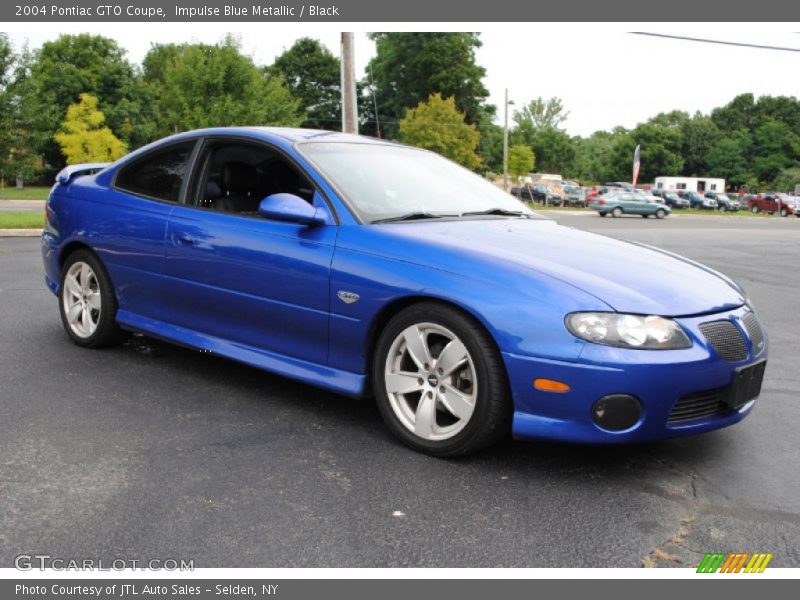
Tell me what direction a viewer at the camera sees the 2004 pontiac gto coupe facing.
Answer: facing the viewer and to the right of the viewer

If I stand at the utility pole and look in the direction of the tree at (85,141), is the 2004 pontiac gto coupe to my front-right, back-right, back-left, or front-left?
back-left

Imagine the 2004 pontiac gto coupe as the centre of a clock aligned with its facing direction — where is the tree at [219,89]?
The tree is roughly at 7 o'clock from the 2004 pontiac gto coupe.

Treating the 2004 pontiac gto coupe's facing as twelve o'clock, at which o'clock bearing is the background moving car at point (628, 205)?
The background moving car is roughly at 8 o'clock from the 2004 pontiac gto coupe.

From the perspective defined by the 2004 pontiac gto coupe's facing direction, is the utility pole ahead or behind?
behind

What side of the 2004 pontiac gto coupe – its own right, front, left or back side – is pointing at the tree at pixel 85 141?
back

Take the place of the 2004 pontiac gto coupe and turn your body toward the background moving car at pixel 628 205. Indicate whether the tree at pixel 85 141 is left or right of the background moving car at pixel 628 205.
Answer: left
